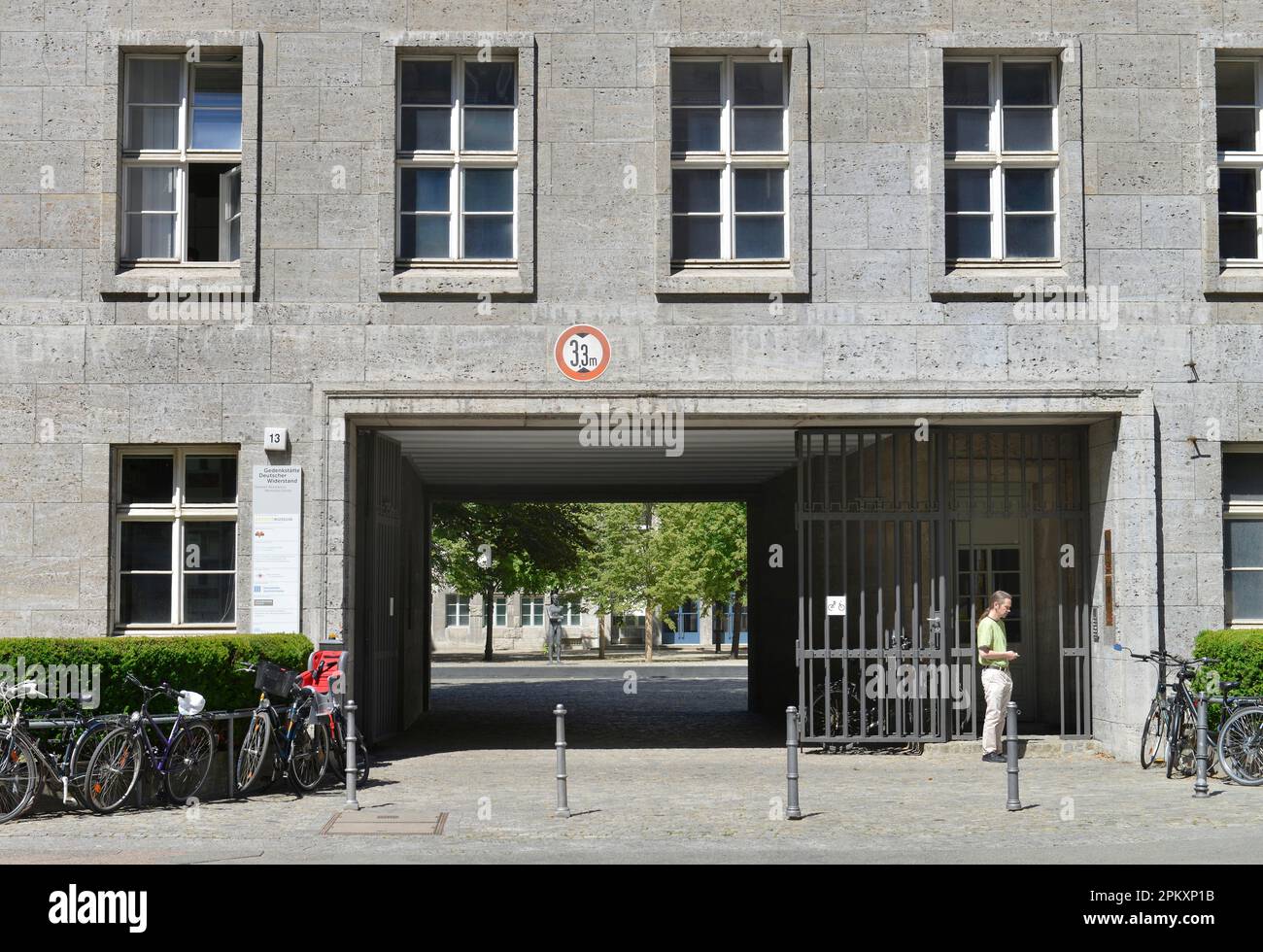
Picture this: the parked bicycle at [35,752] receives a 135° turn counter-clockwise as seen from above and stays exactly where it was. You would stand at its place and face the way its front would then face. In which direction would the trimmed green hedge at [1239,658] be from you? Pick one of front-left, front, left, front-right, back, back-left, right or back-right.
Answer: front

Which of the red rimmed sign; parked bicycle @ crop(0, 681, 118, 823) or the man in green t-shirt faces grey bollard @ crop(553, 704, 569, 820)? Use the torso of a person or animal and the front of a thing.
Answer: the red rimmed sign

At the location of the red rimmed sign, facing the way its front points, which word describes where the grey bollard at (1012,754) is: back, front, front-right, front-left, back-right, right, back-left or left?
front-left

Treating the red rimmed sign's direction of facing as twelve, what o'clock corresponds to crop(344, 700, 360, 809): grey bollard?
The grey bollard is roughly at 1 o'clock from the red rimmed sign.

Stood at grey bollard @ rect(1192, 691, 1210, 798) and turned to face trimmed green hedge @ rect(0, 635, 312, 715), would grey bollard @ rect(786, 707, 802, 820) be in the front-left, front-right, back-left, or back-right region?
front-left

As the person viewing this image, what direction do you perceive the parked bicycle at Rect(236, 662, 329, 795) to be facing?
facing the viewer and to the left of the viewer

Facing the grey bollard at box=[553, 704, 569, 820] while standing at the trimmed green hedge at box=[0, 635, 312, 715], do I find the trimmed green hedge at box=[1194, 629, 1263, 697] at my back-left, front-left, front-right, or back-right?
front-left

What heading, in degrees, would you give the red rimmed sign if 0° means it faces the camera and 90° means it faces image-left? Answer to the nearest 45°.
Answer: approximately 0°

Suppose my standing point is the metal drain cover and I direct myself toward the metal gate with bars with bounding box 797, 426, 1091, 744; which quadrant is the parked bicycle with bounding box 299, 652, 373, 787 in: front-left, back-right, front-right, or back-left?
front-left
